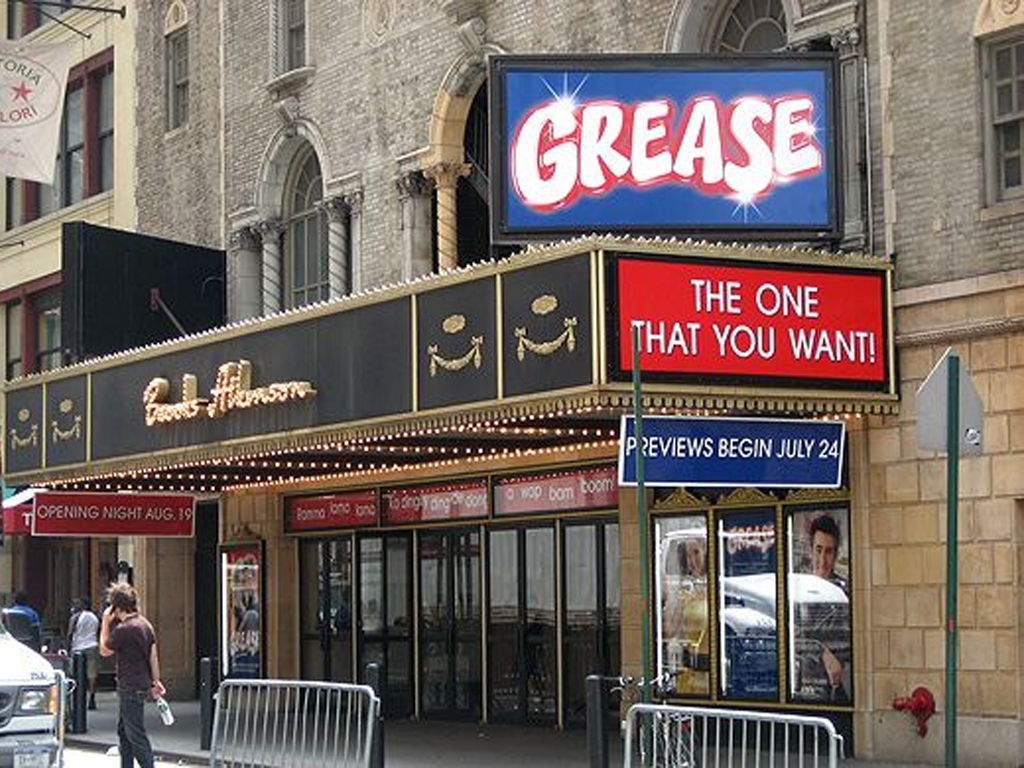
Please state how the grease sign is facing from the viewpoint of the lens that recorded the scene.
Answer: facing the viewer

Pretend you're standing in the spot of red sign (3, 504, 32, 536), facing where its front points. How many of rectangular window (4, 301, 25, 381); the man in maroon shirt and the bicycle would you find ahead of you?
2

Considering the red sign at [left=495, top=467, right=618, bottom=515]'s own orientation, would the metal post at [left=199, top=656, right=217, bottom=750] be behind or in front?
in front

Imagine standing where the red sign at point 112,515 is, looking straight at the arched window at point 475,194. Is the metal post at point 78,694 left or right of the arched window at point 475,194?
right

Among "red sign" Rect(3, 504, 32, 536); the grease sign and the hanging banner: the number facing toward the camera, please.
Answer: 3

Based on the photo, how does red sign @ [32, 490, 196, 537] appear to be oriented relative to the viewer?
toward the camera

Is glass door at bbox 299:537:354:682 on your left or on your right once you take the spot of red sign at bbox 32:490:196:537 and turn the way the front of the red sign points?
on your left

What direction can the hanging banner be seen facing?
toward the camera

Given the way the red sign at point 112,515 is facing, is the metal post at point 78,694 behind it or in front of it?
in front

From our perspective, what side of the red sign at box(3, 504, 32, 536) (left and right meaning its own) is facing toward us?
front

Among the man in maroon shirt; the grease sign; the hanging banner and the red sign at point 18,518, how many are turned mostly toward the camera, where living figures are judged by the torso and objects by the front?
3

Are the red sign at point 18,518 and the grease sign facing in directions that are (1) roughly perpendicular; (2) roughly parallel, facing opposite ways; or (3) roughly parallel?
roughly parallel

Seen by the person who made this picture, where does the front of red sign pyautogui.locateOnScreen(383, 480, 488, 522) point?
facing the viewer and to the left of the viewer

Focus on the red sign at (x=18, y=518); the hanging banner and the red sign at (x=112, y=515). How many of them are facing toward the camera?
3

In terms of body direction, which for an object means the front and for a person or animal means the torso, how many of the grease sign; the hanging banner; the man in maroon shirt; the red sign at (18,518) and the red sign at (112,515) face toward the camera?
4
